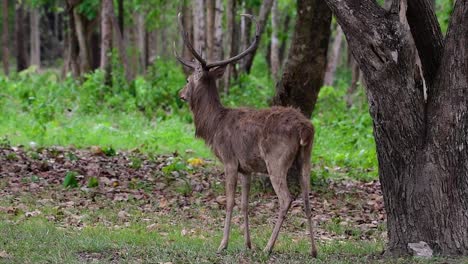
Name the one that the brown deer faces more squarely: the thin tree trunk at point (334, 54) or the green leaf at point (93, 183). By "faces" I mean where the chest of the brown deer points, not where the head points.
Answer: the green leaf

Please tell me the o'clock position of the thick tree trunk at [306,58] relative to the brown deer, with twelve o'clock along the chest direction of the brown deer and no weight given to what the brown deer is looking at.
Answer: The thick tree trunk is roughly at 2 o'clock from the brown deer.

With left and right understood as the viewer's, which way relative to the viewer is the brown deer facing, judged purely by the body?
facing away from the viewer and to the left of the viewer

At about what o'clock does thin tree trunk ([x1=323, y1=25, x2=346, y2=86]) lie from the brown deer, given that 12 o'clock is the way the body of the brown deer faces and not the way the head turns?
The thin tree trunk is roughly at 2 o'clock from the brown deer.

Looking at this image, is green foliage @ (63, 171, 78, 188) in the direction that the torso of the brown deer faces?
yes

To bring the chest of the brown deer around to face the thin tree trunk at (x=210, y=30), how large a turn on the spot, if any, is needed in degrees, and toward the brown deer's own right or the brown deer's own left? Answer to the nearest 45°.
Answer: approximately 45° to the brown deer's own right
